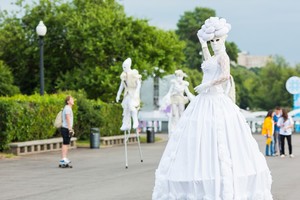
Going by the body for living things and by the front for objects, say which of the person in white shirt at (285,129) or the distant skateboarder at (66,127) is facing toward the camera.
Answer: the person in white shirt

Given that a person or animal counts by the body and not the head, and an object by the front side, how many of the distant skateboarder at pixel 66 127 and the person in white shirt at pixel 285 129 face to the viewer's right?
1

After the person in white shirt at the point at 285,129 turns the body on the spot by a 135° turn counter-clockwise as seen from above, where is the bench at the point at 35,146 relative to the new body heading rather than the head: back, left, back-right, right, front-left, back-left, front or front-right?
back-left

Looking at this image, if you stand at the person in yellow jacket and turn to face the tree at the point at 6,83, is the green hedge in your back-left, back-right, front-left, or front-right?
front-left

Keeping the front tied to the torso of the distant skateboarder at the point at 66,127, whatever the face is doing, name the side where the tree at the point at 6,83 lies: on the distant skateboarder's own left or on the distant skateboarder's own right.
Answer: on the distant skateboarder's own left

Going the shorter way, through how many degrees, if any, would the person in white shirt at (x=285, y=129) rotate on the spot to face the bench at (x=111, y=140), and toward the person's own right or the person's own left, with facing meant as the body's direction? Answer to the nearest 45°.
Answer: approximately 135° to the person's own right

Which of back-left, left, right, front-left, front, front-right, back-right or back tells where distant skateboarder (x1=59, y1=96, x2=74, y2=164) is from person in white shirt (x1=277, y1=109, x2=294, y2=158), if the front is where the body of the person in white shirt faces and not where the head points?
front-right

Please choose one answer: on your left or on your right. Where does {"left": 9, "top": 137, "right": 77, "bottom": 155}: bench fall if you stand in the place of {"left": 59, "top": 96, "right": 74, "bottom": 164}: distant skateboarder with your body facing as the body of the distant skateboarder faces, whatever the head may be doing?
on your left

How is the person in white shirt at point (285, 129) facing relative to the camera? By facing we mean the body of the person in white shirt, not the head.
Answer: toward the camera

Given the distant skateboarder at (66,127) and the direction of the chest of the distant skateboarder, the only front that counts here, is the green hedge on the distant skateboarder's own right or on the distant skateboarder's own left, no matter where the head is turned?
on the distant skateboarder's own left

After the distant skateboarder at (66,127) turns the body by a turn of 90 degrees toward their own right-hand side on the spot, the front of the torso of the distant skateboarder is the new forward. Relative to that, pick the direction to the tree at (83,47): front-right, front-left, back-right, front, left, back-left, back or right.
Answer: back

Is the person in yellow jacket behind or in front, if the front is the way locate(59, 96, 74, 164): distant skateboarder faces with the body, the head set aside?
in front

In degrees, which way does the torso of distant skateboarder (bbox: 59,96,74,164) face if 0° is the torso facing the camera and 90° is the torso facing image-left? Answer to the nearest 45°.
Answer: approximately 270°
